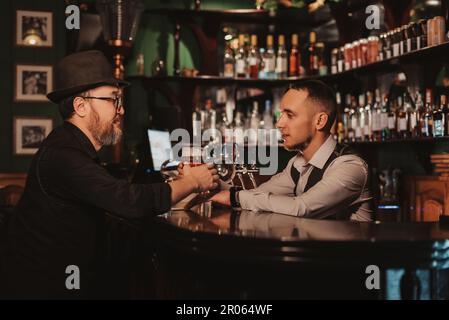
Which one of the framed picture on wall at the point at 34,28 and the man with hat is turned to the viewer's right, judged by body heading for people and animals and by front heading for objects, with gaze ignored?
the man with hat

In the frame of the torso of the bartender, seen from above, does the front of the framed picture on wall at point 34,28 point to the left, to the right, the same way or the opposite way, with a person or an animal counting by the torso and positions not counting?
to the left

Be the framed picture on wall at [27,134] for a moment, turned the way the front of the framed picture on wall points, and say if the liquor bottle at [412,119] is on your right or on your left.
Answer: on your left

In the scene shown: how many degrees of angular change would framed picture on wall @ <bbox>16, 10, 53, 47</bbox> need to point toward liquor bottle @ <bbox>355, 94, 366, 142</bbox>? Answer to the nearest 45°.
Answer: approximately 45° to its left

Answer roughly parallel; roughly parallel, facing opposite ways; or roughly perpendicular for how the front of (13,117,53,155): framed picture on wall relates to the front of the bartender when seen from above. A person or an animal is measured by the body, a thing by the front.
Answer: roughly perpendicular

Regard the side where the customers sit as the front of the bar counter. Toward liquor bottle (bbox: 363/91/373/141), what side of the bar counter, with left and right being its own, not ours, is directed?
back

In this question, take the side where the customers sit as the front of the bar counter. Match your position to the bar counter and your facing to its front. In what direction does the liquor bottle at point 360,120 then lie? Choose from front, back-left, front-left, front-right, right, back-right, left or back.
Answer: back

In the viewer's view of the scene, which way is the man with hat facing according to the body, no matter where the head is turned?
to the viewer's right

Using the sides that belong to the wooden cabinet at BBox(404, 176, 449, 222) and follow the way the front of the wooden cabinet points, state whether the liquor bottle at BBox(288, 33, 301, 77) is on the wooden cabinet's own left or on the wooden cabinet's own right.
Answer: on the wooden cabinet's own right

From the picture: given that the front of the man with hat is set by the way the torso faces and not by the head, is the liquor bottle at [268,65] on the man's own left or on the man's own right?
on the man's own left

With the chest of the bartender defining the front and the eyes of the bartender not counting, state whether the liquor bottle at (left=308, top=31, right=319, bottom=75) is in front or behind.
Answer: behind

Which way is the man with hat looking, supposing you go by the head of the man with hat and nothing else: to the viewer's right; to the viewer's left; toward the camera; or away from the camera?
to the viewer's right

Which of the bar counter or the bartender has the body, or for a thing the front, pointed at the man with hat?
the bartender
